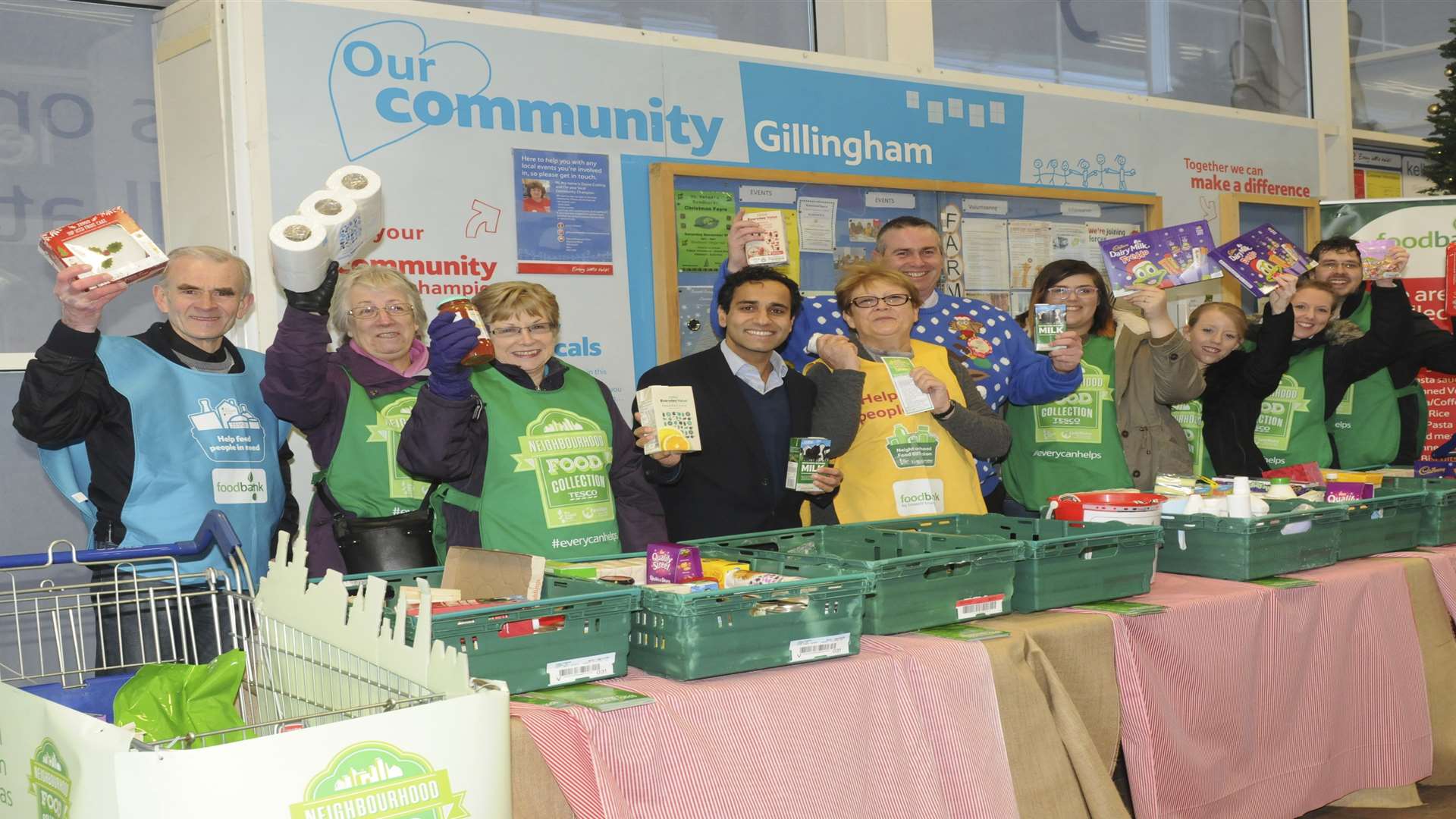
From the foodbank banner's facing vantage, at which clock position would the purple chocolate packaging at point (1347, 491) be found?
The purple chocolate packaging is roughly at 12 o'clock from the foodbank banner.

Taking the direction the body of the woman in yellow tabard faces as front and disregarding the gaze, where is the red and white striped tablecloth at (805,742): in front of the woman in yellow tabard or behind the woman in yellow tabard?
in front

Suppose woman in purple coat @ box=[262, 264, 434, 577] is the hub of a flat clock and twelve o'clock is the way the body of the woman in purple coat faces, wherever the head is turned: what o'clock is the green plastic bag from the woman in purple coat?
The green plastic bag is roughly at 2 o'clock from the woman in purple coat.

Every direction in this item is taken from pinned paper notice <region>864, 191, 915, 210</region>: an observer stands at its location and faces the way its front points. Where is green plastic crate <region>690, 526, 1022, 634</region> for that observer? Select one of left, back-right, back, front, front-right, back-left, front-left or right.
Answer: front

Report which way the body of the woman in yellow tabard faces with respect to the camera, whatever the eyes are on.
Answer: toward the camera

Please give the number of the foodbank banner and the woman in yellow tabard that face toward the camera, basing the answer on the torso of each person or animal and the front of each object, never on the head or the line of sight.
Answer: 2

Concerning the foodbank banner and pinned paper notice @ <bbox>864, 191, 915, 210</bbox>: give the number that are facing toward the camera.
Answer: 2

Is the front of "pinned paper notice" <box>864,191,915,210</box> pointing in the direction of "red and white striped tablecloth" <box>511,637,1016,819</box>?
yes

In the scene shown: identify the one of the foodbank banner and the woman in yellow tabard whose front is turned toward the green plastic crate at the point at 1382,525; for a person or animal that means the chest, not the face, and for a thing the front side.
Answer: the foodbank banner

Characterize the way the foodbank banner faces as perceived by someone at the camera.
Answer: facing the viewer

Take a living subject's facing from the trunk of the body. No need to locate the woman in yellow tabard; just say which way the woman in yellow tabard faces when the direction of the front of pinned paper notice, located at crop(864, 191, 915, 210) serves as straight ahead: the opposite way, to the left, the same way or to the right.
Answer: the same way

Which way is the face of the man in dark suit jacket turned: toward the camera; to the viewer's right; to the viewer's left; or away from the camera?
toward the camera

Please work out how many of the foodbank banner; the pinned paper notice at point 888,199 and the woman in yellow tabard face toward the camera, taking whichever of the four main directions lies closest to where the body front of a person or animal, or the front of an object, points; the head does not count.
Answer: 3

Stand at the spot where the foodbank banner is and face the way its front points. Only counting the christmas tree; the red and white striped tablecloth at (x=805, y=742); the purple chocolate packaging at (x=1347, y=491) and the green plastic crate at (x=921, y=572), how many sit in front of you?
3

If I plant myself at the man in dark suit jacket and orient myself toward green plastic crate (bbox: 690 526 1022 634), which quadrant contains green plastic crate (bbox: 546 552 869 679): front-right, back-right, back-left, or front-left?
front-right

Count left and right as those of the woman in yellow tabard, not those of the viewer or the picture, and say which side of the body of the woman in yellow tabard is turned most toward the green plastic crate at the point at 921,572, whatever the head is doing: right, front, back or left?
front

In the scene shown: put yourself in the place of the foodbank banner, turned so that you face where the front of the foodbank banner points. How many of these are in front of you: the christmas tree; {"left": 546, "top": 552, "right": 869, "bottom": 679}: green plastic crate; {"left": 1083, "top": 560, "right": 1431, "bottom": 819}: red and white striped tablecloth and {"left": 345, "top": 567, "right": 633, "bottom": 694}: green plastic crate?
3
